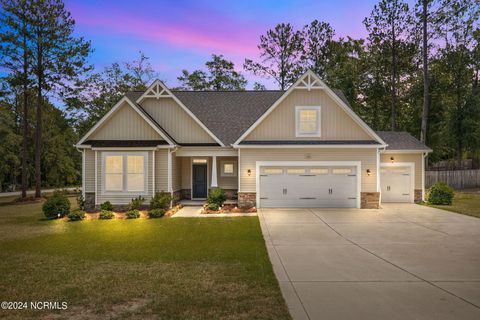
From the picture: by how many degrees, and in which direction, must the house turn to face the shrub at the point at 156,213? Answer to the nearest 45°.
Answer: approximately 45° to its right

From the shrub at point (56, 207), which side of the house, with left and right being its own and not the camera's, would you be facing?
right

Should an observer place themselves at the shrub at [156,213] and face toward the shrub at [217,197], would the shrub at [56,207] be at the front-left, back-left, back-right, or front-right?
back-left

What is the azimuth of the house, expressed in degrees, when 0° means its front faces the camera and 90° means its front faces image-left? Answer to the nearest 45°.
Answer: approximately 0°
